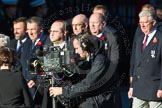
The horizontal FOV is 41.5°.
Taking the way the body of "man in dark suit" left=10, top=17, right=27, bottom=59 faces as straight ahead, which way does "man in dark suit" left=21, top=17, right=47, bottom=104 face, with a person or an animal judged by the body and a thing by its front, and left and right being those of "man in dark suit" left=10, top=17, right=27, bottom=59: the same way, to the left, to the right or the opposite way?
the same way

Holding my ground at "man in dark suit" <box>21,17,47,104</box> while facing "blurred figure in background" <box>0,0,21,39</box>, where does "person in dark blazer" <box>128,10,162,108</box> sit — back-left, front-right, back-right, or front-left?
back-right

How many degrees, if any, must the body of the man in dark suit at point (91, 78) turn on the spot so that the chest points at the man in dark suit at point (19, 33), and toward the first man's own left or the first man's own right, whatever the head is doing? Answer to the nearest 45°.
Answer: approximately 45° to the first man's own right

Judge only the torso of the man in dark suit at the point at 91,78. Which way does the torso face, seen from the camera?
to the viewer's left

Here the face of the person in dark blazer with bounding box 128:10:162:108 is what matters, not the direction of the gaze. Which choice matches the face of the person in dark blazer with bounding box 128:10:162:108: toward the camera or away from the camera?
toward the camera

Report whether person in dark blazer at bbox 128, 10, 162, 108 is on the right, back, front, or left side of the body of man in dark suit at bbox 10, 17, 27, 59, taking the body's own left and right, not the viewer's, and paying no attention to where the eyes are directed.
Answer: left

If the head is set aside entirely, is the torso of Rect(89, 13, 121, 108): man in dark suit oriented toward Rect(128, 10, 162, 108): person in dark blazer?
no

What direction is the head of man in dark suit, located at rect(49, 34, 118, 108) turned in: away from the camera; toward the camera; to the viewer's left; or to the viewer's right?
to the viewer's left

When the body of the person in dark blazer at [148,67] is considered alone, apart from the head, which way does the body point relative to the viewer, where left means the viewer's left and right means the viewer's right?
facing the viewer and to the left of the viewer
